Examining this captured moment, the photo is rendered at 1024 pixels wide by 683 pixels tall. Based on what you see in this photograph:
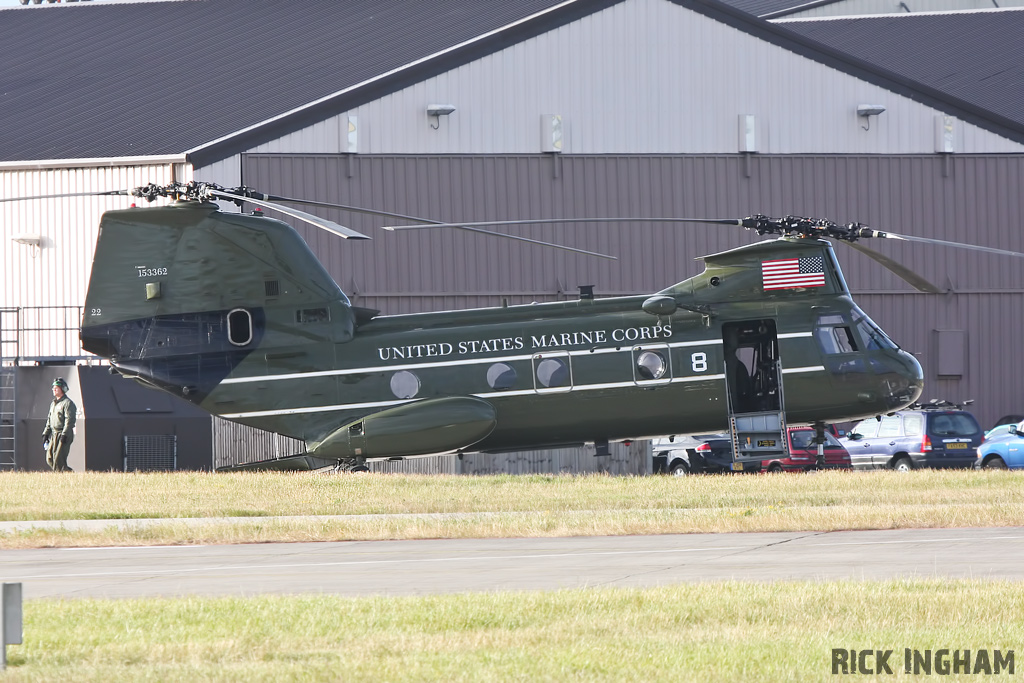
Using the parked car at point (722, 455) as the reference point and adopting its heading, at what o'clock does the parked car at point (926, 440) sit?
the parked car at point (926, 440) is roughly at 5 o'clock from the parked car at point (722, 455).

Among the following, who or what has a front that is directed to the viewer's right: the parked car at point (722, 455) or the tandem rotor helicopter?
the tandem rotor helicopter

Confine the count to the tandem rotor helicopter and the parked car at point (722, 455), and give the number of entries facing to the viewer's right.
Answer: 1

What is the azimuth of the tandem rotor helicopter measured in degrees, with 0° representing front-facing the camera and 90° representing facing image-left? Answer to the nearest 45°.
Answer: approximately 270°

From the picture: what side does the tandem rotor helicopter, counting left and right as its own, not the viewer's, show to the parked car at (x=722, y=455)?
left

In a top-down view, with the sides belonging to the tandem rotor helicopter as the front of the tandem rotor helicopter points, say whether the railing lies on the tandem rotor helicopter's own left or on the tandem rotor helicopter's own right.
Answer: on the tandem rotor helicopter's own left

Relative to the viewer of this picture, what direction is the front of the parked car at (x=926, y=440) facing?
facing away from the viewer and to the left of the viewer
